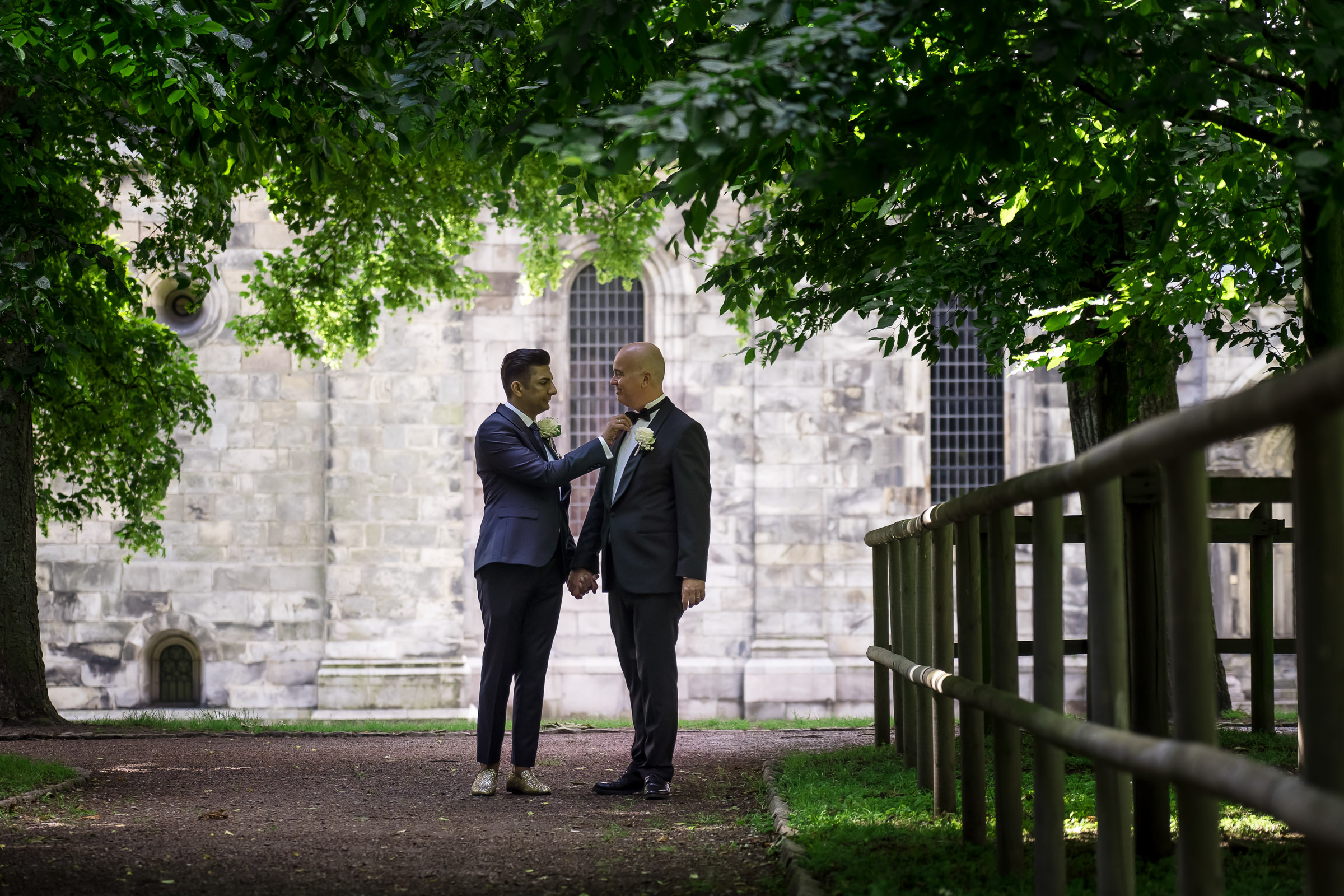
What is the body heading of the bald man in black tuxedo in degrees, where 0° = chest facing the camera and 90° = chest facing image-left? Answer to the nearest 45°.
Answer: approximately 45°

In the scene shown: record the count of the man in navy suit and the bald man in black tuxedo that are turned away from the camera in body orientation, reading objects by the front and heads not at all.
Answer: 0

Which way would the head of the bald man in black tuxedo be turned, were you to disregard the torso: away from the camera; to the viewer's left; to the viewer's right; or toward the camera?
to the viewer's left

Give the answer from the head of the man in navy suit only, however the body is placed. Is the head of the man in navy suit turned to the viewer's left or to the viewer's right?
to the viewer's right

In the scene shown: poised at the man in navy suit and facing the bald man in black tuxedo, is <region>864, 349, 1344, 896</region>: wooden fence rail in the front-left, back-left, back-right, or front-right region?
front-right

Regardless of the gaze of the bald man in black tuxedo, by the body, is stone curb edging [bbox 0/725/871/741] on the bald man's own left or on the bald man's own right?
on the bald man's own right

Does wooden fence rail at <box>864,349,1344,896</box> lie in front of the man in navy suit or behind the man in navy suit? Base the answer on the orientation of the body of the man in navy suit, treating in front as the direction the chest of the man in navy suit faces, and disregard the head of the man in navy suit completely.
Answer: in front

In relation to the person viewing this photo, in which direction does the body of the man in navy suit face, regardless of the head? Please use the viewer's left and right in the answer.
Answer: facing the viewer and to the right of the viewer

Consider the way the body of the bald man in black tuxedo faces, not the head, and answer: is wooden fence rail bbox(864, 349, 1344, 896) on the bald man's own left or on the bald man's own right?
on the bald man's own left
